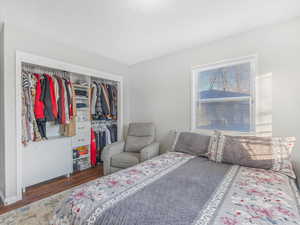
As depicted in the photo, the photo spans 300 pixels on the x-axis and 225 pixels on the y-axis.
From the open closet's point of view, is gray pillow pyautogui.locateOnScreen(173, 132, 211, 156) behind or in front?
in front

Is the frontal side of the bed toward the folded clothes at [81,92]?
no

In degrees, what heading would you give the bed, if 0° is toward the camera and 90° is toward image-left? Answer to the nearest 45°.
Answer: approximately 45°

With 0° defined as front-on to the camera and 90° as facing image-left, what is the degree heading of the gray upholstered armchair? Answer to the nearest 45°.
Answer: approximately 45°

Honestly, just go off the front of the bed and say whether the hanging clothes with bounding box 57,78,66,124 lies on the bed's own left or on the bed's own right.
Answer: on the bed's own right

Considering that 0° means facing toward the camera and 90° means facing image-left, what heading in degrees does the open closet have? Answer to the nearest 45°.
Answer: approximately 315°

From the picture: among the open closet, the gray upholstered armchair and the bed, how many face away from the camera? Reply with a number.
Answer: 0

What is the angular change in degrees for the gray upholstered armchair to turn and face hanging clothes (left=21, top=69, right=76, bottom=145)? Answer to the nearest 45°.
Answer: approximately 45° to its right

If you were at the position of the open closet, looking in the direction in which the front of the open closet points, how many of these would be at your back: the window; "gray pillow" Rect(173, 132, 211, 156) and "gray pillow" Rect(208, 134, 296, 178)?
0

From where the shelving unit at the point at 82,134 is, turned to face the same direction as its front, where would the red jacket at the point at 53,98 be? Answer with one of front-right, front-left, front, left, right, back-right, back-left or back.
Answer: right

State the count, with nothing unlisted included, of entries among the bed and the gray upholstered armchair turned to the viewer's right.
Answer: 0

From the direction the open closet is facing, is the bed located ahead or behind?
ahead

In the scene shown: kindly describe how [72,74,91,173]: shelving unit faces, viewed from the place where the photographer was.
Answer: facing the viewer and to the right of the viewer

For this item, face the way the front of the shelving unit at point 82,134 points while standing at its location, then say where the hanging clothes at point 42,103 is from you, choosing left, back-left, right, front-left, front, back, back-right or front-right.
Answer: right
